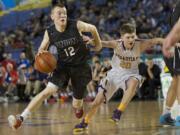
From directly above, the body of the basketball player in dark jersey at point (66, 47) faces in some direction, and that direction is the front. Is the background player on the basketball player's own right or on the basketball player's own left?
on the basketball player's own left

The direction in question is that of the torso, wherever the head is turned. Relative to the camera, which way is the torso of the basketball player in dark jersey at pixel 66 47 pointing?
toward the camera

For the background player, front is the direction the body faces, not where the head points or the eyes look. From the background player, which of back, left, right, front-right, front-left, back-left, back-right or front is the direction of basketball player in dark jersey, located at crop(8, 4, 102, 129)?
front-right
